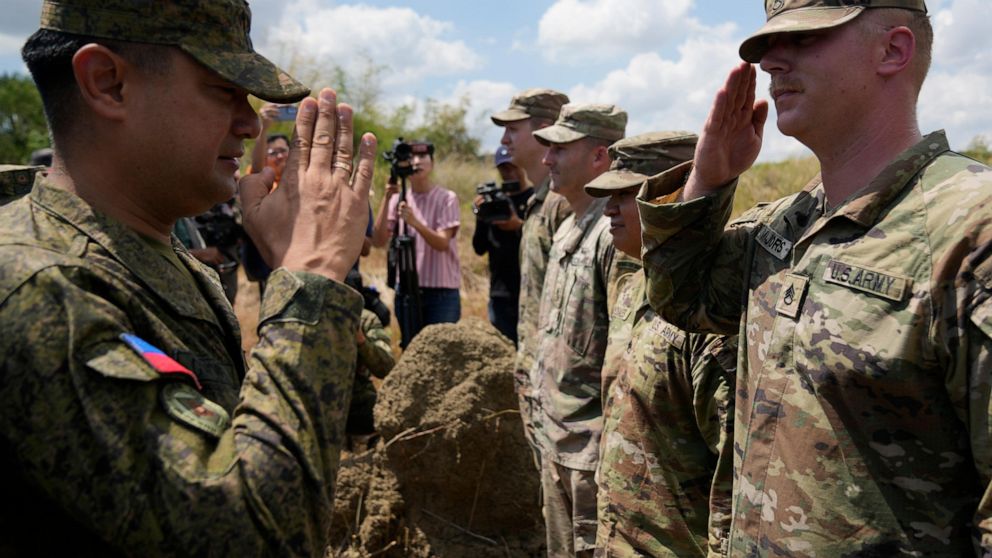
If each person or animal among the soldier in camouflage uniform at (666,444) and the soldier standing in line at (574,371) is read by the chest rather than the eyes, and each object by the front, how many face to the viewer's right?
0

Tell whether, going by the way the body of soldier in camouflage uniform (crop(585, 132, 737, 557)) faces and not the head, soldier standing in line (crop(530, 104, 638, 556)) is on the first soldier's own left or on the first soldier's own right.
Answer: on the first soldier's own right

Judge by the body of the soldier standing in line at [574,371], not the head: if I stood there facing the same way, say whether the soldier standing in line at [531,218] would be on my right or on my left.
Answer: on my right

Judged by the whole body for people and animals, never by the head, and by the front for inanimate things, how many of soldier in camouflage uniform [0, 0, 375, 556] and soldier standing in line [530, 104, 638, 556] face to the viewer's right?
1

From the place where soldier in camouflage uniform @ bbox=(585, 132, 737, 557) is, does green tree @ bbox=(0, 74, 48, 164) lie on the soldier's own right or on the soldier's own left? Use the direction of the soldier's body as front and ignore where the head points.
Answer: on the soldier's own right

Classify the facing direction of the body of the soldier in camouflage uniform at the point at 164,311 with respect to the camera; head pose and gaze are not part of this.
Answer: to the viewer's right

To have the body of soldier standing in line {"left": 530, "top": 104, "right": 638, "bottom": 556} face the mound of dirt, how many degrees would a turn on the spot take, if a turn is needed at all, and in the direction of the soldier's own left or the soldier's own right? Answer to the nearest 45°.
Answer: approximately 90° to the soldier's own right

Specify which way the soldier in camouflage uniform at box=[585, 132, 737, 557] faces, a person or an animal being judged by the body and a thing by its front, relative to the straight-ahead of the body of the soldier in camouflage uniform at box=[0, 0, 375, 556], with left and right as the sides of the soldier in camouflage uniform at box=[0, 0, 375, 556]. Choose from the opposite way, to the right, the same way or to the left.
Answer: the opposite way

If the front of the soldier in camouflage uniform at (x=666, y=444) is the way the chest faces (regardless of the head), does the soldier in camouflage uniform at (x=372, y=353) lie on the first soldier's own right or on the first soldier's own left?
on the first soldier's own right

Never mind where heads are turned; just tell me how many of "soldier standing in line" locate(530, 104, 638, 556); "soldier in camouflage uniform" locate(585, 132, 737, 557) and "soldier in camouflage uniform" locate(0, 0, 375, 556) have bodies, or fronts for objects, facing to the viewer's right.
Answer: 1

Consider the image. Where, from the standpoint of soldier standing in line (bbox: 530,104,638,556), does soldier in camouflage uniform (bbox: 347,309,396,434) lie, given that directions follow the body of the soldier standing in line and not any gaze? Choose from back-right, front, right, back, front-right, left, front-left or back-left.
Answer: right
